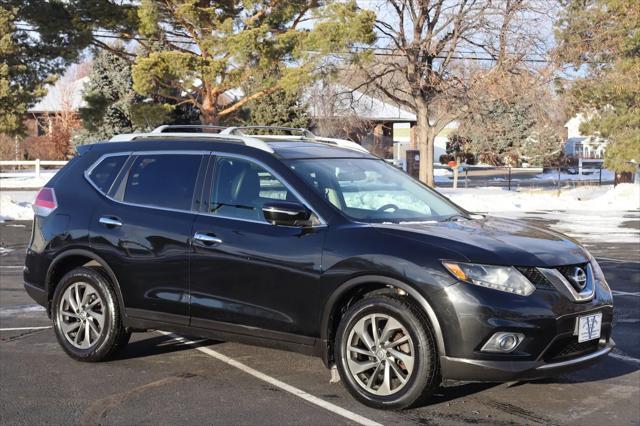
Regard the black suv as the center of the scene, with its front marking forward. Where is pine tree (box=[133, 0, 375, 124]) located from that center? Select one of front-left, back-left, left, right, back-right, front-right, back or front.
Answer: back-left

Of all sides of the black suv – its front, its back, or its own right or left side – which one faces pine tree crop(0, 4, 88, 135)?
back

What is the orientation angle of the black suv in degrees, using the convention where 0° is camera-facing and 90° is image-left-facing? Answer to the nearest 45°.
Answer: approximately 315°

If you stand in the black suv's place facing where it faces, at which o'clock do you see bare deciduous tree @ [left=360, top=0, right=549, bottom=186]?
The bare deciduous tree is roughly at 8 o'clock from the black suv.

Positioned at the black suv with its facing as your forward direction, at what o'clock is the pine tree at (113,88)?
The pine tree is roughly at 7 o'clock from the black suv.

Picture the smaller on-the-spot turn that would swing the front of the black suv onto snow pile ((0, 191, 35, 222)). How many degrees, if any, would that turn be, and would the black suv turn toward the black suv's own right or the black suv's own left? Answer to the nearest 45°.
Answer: approximately 180°

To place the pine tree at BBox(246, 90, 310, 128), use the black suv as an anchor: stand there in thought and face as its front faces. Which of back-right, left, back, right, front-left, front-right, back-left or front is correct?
back-left

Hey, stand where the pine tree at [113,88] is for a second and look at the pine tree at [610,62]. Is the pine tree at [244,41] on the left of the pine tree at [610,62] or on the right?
right

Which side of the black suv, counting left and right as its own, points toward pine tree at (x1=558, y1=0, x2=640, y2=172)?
left
